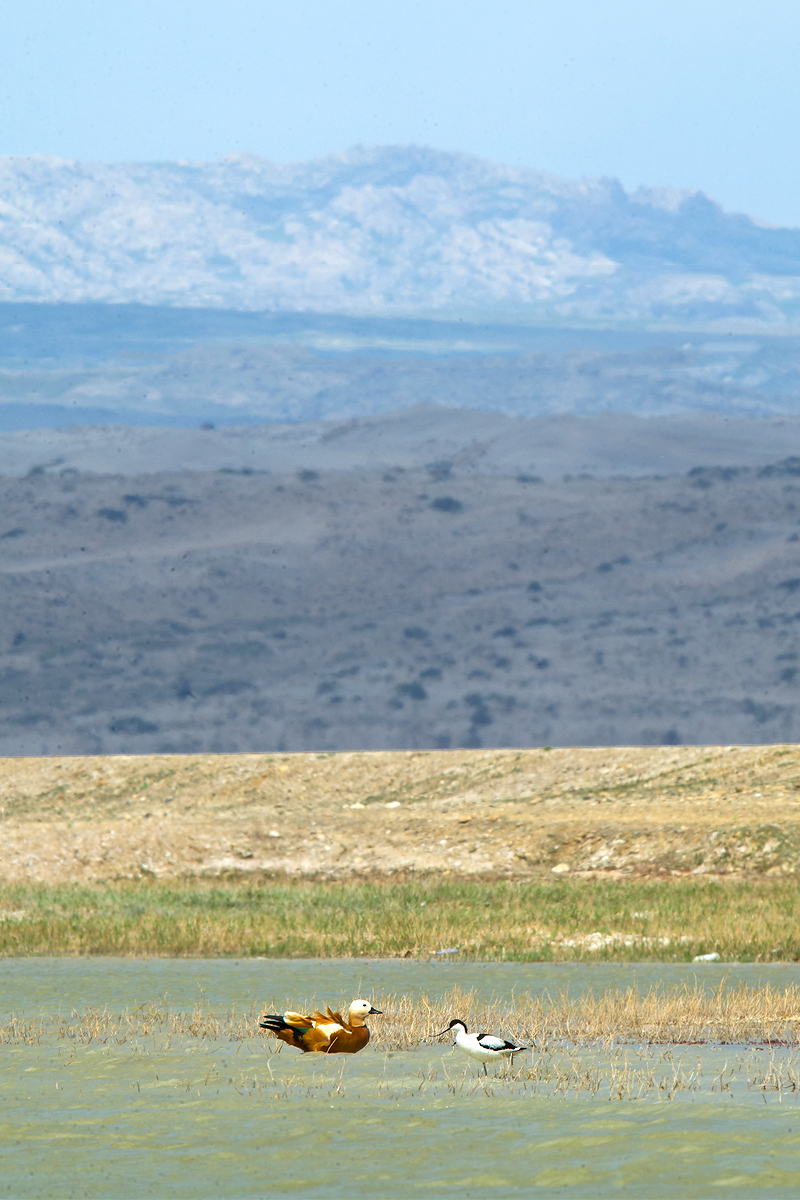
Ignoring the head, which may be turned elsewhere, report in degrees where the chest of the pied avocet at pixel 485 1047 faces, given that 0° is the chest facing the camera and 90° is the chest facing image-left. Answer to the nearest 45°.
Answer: approximately 90°

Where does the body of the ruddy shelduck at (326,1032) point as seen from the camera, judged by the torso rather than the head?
to the viewer's right
